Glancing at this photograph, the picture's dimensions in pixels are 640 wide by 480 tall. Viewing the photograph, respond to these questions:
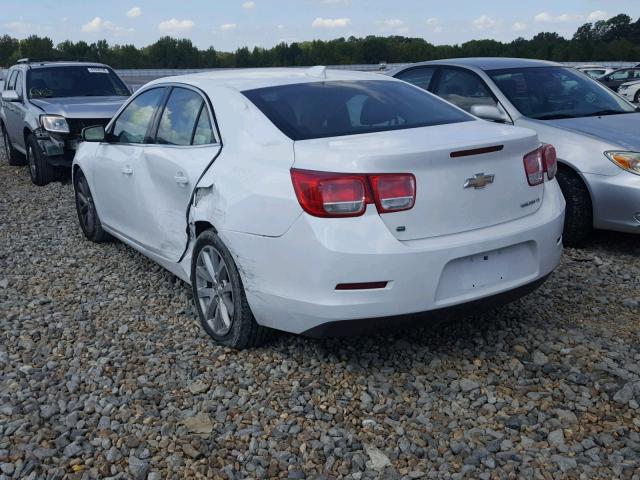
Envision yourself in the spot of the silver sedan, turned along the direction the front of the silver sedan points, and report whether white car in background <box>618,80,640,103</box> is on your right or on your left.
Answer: on your left

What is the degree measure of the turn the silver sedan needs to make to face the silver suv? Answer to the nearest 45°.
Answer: approximately 135° to its right

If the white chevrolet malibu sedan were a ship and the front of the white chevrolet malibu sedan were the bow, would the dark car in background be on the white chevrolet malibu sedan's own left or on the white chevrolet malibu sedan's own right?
on the white chevrolet malibu sedan's own right

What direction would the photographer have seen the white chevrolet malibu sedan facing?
facing away from the viewer and to the left of the viewer

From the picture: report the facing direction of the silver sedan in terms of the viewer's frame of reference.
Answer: facing the viewer and to the right of the viewer

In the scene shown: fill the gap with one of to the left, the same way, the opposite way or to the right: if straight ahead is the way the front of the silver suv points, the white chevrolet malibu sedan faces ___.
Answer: the opposite way

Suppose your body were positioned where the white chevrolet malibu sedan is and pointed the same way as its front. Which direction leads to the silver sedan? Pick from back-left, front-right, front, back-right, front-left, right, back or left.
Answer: right
